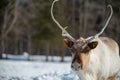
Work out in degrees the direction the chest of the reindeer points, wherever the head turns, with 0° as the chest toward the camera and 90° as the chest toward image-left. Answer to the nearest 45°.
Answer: approximately 45°
